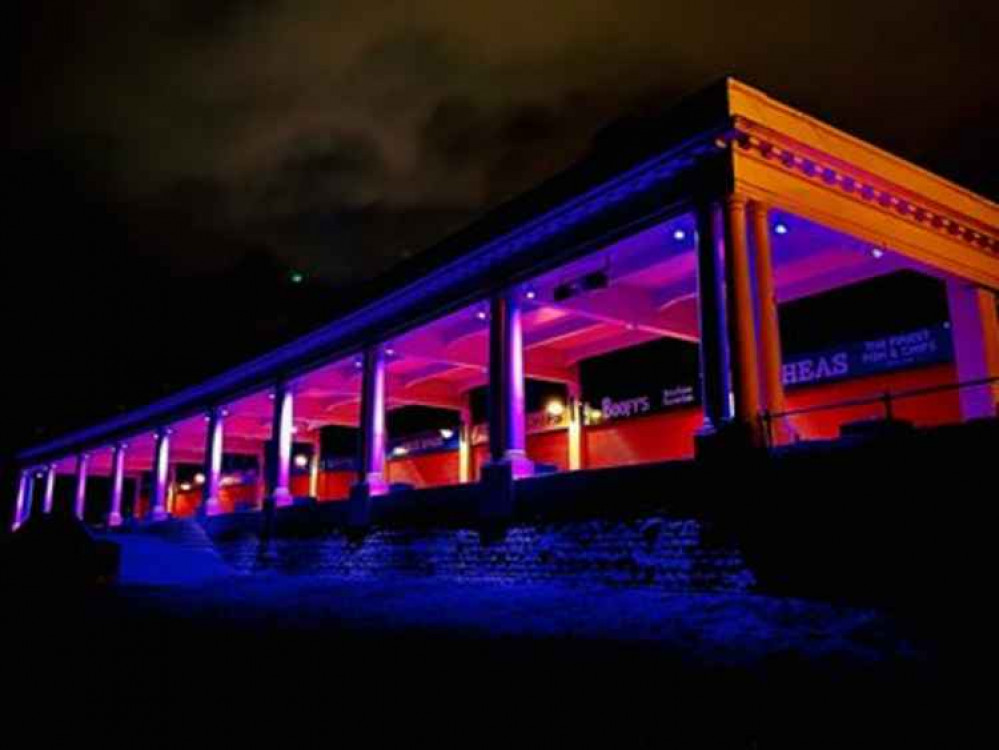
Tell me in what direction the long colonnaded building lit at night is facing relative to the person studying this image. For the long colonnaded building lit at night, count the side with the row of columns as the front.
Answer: facing the viewer and to the left of the viewer
